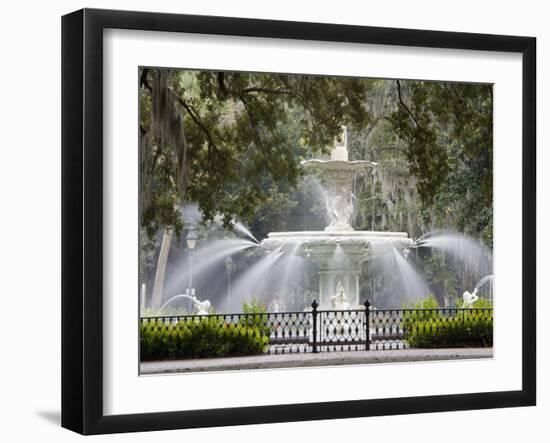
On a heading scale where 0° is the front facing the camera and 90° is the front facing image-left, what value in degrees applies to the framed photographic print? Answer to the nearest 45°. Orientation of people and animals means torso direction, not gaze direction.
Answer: approximately 315°
